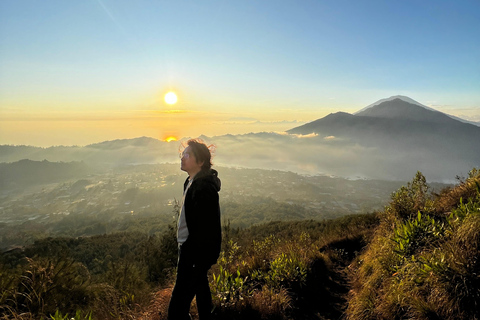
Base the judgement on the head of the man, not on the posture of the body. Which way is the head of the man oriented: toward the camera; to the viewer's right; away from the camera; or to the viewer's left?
to the viewer's left

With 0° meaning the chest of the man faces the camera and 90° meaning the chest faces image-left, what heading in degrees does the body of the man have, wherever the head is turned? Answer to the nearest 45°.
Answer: approximately 90°
